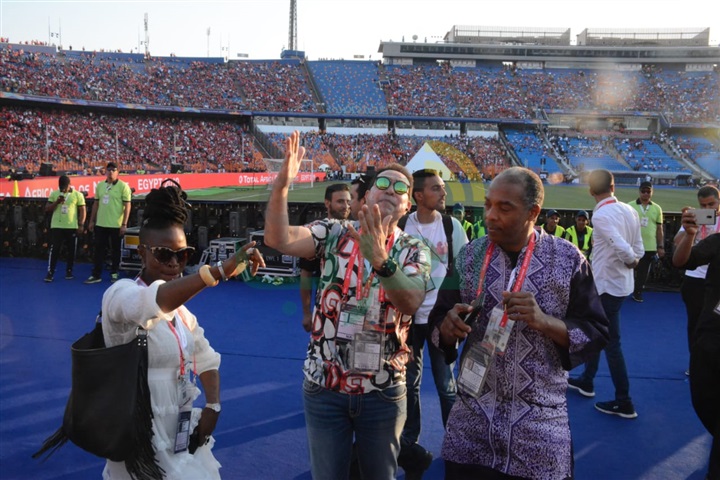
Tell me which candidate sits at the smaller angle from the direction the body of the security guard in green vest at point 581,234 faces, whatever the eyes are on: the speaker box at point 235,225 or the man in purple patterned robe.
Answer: the man in purple patterned robe

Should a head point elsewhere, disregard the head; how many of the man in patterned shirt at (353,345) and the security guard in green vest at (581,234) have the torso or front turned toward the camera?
2

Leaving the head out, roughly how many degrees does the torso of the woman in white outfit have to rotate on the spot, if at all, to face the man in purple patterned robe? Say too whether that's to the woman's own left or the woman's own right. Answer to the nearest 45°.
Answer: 0° — they already face them

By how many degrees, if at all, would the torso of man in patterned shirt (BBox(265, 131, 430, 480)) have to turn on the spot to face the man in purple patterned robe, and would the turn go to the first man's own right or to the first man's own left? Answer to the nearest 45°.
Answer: approximately 45° to the first man's own left

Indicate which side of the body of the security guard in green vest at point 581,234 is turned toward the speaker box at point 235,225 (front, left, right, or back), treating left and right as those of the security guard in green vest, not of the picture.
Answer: right

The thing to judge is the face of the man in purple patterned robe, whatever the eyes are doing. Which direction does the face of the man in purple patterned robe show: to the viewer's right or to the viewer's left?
to the viewer's left

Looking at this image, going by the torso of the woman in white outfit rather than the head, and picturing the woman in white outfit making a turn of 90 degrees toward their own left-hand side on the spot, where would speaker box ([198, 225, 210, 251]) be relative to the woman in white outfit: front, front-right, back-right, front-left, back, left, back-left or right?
front-left

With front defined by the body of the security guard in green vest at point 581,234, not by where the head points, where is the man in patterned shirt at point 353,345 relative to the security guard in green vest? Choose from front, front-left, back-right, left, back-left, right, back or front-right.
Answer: front

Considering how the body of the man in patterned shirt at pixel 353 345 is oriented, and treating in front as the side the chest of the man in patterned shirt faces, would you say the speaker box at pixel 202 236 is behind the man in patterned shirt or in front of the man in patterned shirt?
behind

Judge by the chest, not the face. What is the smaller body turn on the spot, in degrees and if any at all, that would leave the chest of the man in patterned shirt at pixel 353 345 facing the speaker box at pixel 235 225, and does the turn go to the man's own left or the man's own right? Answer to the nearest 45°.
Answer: approximately 180°

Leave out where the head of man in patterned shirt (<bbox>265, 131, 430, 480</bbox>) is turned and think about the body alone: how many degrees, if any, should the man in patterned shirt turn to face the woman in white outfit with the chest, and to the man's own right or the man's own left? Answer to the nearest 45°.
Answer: approximately 90° to the man's own right

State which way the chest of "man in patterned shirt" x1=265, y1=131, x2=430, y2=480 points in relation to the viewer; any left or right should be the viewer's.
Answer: facing the viewer
